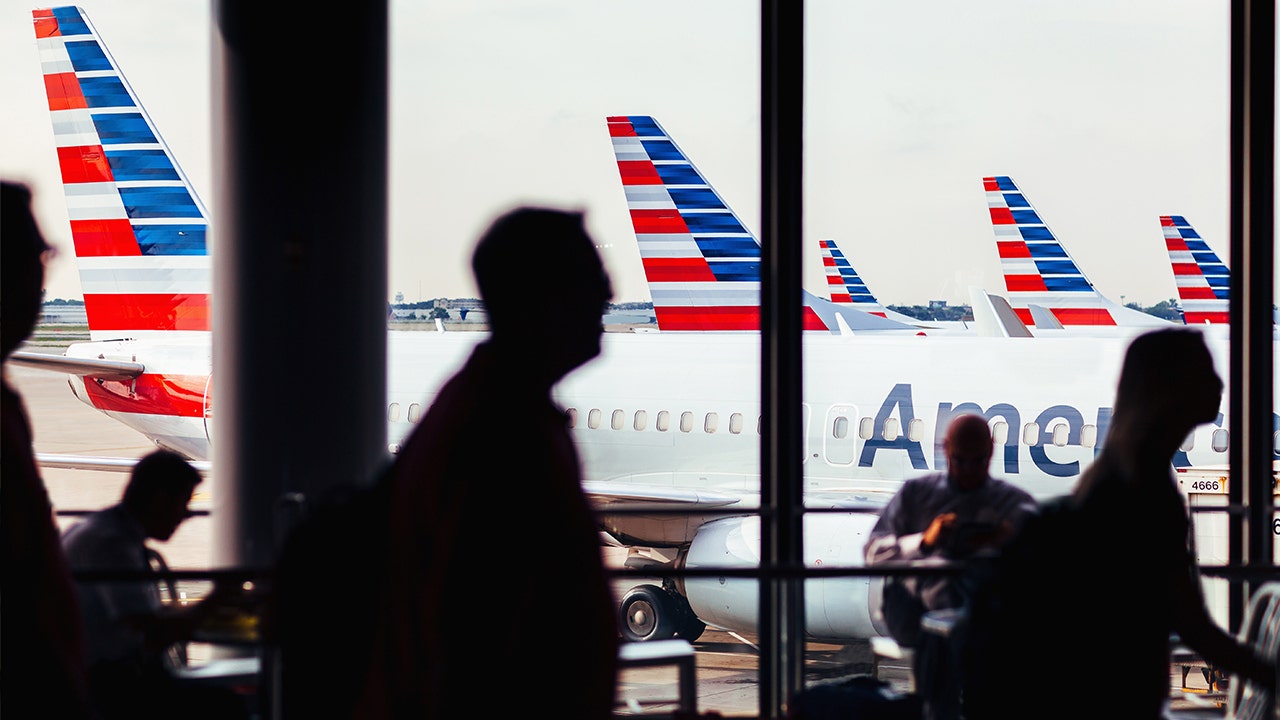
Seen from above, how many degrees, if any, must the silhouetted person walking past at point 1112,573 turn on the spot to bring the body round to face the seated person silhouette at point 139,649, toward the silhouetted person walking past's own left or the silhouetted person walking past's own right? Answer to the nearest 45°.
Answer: approximately 180°

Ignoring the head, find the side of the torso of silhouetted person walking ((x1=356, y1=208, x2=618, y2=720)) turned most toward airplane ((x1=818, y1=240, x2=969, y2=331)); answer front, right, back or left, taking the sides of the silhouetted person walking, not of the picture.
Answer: left

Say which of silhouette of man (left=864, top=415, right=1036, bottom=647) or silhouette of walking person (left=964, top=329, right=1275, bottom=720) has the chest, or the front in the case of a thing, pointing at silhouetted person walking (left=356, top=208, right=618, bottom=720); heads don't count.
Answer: the silhouette of man

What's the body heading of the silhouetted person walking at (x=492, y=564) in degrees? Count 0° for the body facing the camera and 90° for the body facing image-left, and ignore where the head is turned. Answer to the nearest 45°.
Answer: approximately 270°

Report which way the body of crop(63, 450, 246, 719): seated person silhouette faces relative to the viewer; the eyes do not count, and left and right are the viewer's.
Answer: facing to the right of the viewer

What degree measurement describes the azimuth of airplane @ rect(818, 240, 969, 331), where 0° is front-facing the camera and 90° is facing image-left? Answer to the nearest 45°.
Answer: approximately 270°

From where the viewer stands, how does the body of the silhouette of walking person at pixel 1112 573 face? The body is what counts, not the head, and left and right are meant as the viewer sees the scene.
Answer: facing to the right of the viewer

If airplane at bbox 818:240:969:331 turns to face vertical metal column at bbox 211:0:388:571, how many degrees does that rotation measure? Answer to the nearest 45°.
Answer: approximately 90° to its right

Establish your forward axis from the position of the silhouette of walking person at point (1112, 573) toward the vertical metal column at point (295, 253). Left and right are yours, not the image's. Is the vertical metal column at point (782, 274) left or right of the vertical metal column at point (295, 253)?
right

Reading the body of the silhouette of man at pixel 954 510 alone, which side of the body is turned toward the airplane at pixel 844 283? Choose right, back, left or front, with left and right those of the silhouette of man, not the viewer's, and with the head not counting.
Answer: back

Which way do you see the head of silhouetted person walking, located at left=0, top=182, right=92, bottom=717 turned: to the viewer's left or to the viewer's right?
to the viewer's right
